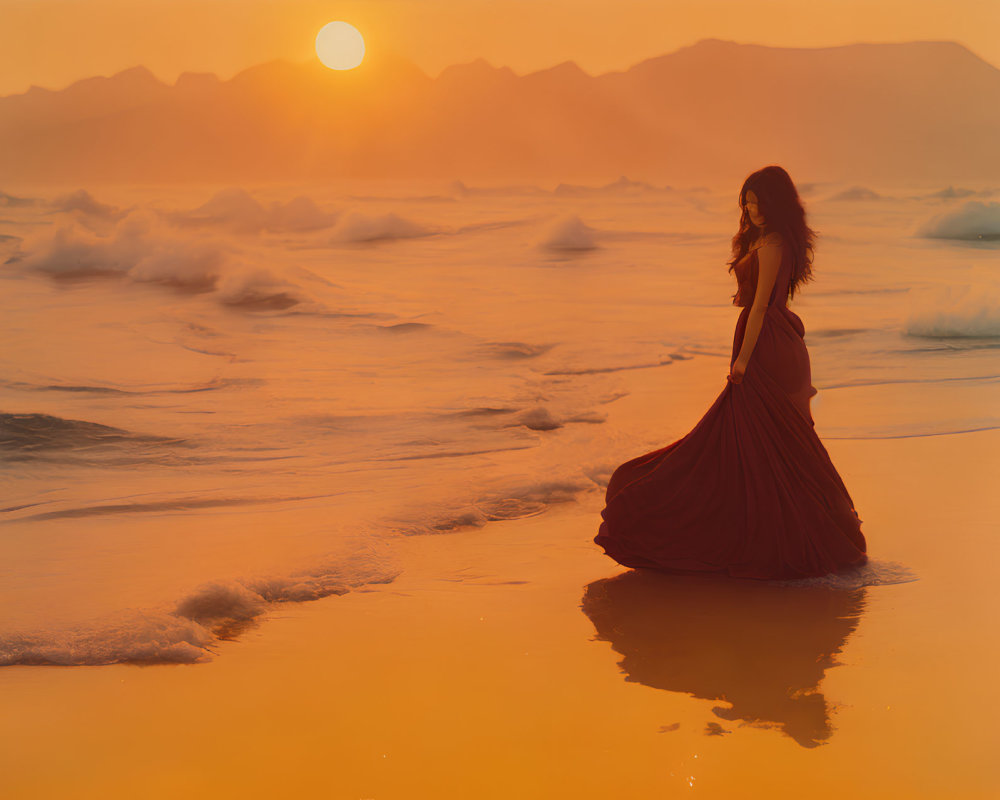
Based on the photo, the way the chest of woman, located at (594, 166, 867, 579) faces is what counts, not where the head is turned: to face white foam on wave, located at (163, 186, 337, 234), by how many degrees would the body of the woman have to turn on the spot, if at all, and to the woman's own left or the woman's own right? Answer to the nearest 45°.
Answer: approximately 45° to the woman's own right

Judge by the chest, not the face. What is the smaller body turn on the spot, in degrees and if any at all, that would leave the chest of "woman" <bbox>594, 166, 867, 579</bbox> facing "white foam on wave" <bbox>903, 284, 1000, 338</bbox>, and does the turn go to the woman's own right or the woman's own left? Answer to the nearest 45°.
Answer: approximately 90° to the woman's own right

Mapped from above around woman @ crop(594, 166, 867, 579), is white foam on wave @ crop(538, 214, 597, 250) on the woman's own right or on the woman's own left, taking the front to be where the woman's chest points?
on the woman's own right

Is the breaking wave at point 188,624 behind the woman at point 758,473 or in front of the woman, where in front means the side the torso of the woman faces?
in front

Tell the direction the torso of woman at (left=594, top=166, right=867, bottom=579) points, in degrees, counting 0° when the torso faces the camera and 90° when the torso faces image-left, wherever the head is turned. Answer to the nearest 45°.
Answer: approximately 90°

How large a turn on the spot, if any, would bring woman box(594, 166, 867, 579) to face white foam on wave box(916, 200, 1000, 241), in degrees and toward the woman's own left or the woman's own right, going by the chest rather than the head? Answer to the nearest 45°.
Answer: approximately 90° to the woman's own right

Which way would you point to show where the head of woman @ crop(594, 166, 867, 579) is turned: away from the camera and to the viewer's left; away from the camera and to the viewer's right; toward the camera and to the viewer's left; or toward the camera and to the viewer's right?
toward the camera and to the viewer's left
